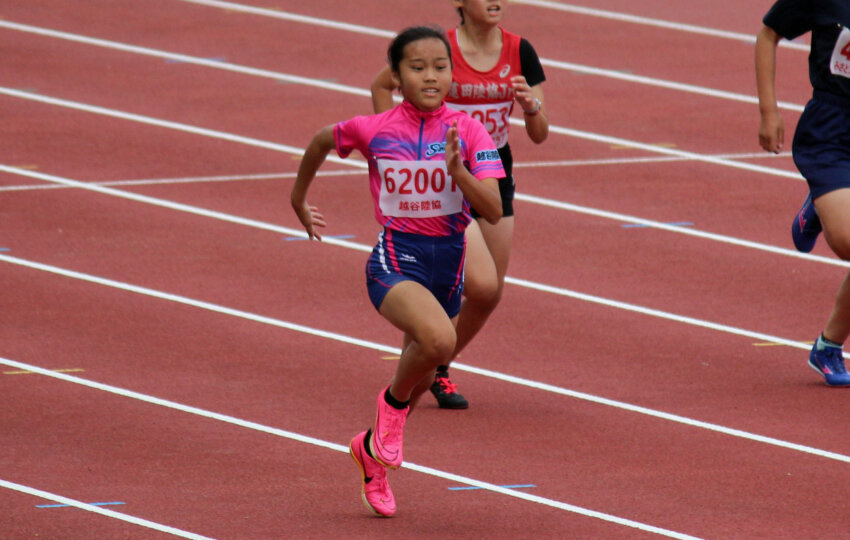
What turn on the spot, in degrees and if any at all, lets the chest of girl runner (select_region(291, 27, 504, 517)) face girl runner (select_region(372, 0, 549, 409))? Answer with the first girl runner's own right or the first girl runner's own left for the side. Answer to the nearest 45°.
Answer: approximately 135° to the first girl runner's own left

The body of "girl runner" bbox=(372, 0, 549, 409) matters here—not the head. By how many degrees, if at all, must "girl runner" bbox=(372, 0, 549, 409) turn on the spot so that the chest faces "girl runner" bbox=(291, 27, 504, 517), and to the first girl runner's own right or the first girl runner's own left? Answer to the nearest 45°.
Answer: approximately 45° to the first girl runner's own right

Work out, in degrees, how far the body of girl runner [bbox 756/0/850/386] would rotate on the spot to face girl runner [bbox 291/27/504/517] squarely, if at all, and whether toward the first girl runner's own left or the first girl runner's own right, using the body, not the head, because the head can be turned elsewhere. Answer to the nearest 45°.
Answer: approximately 90° to the first girl runner's own right

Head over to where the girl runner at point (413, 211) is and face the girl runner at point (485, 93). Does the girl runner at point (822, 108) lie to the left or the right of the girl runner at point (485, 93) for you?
right

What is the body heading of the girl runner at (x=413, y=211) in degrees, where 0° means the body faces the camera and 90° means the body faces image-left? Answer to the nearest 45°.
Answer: approximately 315°

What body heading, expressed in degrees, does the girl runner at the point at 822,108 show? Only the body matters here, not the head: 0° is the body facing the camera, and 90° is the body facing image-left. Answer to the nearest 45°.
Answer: approximately 315°

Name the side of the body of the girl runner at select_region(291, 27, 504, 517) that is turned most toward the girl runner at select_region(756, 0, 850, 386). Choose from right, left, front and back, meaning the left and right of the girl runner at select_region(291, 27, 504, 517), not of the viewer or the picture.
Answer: left

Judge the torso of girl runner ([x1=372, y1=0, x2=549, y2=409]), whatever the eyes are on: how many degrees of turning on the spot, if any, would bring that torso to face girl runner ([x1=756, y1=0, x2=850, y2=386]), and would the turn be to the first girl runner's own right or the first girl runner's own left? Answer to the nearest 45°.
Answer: approximately 45° to the first girl runner's own left

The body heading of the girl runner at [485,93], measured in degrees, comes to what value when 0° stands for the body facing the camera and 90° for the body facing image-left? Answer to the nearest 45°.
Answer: approximately 315°
